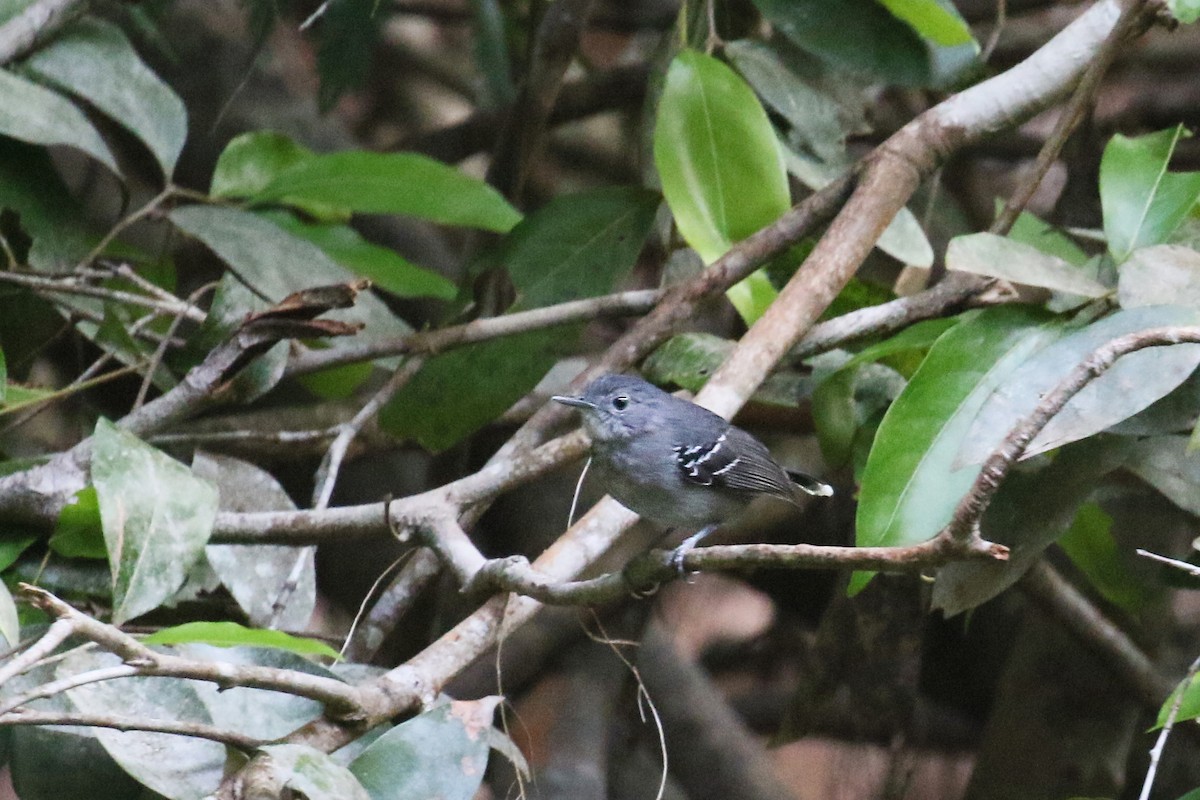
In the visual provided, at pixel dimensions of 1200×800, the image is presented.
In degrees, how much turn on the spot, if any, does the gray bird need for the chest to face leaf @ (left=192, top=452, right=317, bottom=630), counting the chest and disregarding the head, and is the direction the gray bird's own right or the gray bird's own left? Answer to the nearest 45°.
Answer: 0° — it already faces it

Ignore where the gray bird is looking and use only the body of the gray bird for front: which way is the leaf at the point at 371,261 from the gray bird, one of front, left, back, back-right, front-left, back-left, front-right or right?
front-right

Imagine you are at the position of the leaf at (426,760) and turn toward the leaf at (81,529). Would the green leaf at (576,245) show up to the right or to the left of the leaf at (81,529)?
right

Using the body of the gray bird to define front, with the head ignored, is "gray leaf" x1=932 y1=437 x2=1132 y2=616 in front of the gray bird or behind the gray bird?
behind

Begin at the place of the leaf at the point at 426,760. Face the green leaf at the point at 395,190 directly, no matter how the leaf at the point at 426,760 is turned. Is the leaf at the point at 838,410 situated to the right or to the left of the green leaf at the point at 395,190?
right

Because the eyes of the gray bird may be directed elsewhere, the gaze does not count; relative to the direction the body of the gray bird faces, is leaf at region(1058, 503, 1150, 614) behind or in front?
behind

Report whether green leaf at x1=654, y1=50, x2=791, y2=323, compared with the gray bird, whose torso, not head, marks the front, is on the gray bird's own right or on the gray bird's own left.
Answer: on the gray bird's own right

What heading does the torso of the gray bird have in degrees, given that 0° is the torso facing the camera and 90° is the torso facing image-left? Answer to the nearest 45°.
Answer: approximately 90°

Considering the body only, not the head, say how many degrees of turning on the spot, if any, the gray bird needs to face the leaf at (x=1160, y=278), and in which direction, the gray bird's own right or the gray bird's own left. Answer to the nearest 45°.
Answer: approximately 180°
